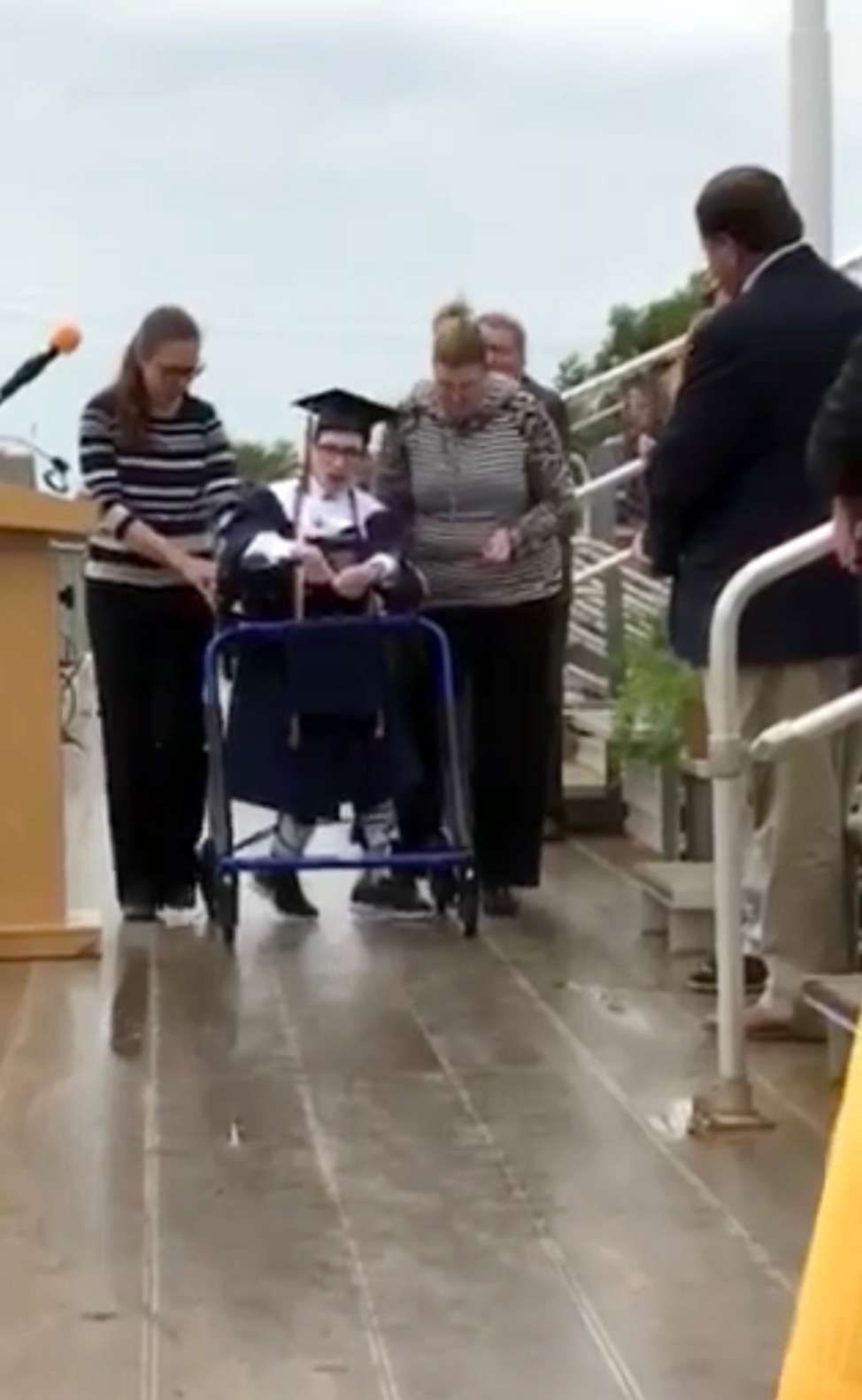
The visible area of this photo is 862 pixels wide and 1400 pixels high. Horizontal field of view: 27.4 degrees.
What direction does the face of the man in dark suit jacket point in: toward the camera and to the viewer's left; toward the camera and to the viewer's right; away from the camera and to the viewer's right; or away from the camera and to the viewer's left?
away from the camera and to the viewer's left

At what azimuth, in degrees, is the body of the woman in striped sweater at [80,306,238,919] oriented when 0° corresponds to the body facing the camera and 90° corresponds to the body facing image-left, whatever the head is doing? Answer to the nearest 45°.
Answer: approximately 315°

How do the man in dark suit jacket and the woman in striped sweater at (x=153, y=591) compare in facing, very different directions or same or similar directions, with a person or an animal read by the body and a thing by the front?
very different directions

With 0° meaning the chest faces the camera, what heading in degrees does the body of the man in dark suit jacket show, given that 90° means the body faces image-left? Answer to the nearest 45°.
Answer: approximately 135°

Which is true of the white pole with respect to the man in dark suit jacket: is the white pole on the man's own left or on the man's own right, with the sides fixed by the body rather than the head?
on the man's own right

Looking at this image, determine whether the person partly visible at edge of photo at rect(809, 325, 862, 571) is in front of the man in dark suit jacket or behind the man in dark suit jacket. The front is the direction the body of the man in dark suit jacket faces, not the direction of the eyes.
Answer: behind

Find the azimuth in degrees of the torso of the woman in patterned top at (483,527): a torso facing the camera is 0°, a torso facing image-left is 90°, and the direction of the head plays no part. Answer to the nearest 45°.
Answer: approximately 0°

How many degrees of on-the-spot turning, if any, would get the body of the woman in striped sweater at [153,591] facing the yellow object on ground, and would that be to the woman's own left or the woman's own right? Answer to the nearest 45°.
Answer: approximately 45° to the woman's own right

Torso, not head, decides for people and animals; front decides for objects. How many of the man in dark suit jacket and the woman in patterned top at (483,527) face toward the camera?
1
